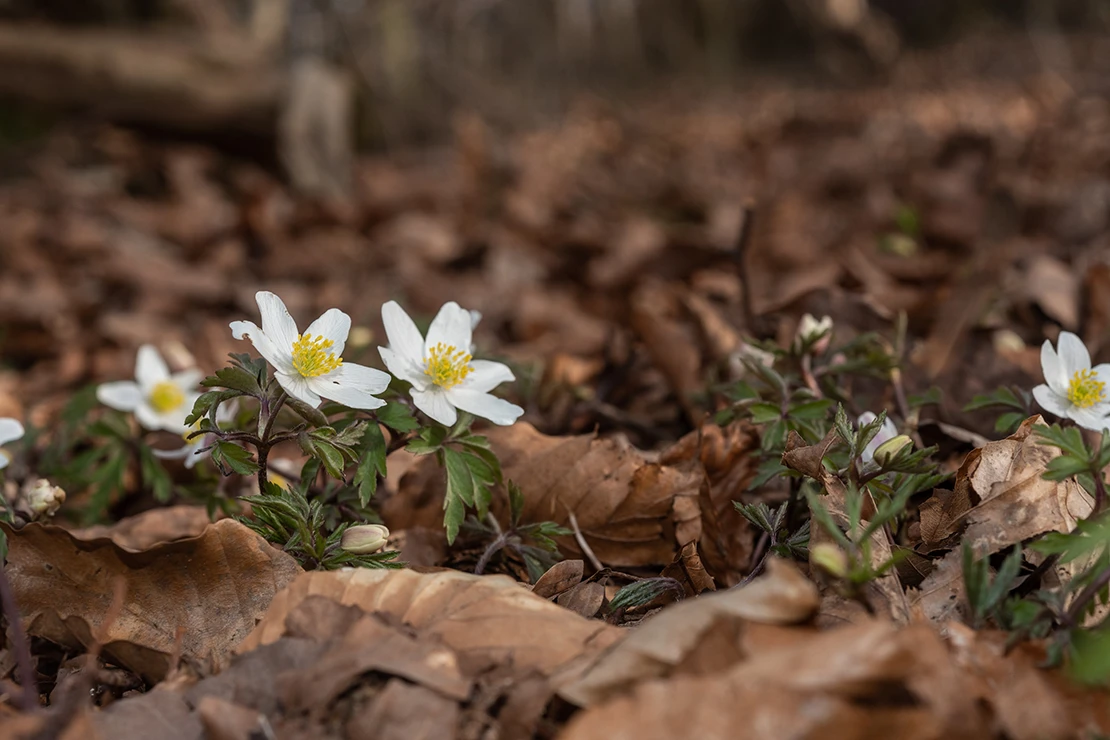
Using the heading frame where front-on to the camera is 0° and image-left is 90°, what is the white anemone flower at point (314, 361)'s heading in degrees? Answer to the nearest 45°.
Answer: approximately 315°

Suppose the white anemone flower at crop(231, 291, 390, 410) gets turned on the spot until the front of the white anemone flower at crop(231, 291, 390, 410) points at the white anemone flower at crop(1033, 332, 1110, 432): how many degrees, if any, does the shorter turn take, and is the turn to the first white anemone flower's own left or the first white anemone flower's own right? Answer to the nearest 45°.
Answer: approximately 45° to the first white anemone flower's own left

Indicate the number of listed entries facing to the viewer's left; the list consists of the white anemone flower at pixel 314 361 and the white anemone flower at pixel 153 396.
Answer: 0

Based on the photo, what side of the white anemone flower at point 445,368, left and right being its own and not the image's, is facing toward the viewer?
front

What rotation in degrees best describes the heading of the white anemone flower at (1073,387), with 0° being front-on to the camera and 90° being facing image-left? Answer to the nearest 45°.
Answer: approximately 315°

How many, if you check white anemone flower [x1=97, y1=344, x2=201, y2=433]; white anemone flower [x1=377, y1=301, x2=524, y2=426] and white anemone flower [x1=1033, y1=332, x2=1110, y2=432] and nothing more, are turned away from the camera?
0

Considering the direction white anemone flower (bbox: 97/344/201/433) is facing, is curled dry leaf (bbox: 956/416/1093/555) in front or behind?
in front

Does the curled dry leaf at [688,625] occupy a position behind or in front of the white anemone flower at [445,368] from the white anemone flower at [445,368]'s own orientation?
in front

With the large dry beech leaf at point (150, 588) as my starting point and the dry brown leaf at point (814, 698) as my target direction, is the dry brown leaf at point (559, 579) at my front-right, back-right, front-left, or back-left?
front-left

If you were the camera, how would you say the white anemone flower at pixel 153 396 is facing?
facing the viewer and to the right of the viewer

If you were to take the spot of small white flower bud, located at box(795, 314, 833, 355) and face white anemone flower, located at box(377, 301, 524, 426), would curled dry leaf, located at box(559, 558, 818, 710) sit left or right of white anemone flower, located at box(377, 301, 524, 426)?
left

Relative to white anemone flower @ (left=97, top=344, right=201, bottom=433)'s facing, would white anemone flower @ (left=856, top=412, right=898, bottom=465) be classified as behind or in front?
in front

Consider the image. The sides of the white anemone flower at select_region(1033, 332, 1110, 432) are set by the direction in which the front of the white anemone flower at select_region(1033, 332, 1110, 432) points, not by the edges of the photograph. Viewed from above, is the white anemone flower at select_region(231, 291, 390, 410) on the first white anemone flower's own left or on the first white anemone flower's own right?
on the first white anemone flower's own right
